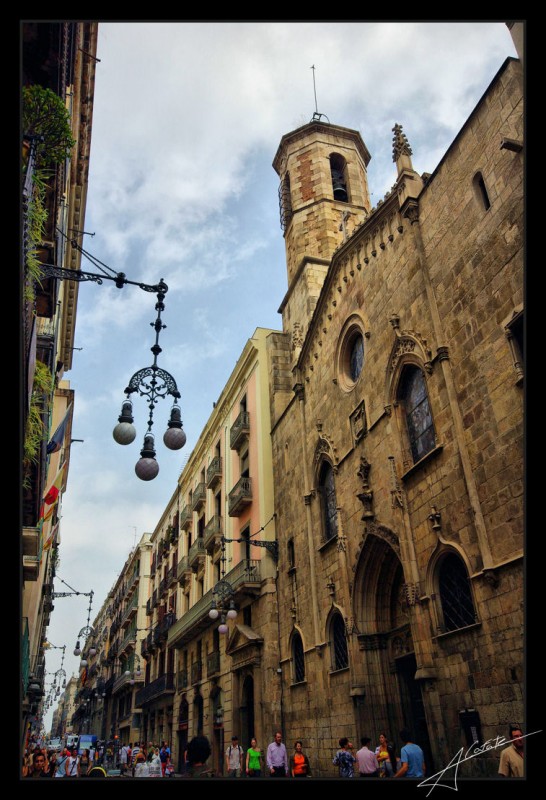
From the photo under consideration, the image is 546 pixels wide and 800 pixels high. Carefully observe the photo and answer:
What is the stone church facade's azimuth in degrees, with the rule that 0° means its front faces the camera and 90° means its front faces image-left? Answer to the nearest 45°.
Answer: approximately 45°

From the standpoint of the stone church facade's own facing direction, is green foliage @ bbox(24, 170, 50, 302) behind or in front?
in front

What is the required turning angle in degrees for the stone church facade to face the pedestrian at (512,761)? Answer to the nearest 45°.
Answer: approximately 45° to its left

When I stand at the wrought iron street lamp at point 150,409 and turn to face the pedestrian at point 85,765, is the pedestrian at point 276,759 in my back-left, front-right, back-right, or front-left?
front-right

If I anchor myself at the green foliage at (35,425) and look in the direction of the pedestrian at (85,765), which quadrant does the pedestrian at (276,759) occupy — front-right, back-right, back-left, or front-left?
front-right

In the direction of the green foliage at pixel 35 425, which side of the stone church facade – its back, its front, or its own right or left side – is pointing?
front

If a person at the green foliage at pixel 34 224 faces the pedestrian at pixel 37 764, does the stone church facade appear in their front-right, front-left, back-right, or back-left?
front-right

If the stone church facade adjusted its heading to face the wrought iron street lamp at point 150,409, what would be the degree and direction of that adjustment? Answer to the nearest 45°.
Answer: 0° — it already faces it
